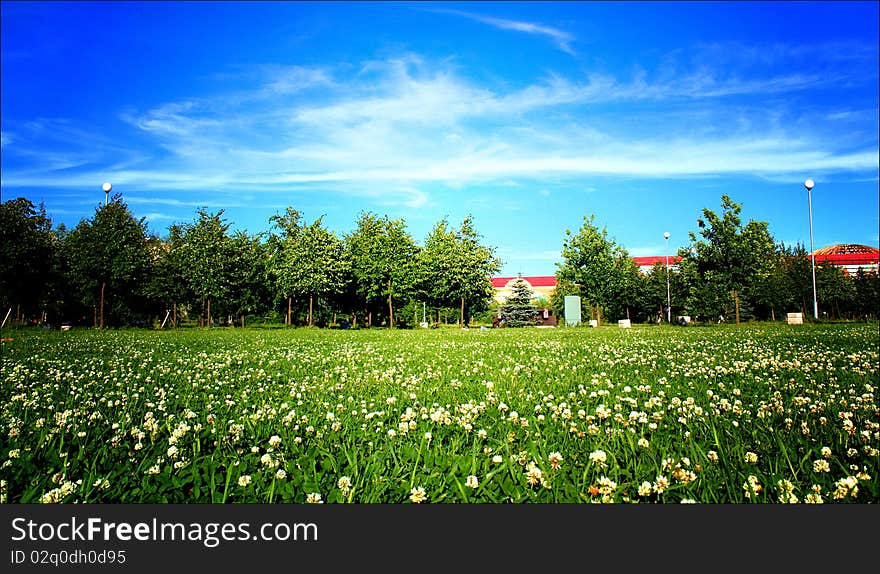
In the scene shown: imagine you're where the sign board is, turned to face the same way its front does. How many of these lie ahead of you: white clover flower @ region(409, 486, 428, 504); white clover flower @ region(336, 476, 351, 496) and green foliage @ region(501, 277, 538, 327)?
2

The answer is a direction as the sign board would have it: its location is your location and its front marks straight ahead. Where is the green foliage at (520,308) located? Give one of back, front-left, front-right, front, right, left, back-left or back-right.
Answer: back-right

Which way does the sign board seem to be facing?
toward the camera

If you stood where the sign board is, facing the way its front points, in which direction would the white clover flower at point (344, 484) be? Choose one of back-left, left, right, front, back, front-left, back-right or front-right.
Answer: front

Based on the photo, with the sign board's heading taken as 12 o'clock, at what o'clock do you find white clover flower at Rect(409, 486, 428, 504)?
The white clover flower is roughly at 12 o'clock from the sign board.

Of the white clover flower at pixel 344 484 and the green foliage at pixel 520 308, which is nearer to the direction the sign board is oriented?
the white clover flower

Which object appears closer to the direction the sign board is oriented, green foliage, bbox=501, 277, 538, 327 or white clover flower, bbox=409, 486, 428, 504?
the white clover flower
